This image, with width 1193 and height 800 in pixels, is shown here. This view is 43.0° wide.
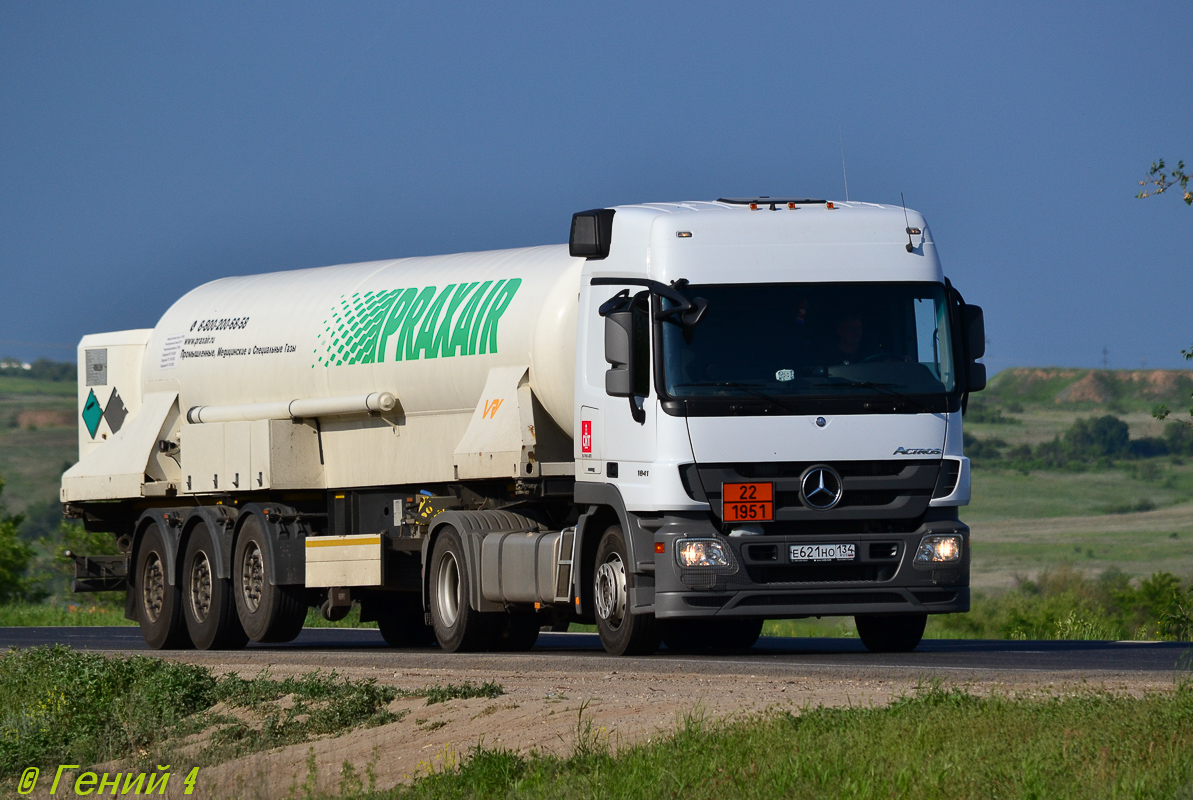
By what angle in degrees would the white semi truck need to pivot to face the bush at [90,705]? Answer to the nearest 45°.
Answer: approximately 90° to its right

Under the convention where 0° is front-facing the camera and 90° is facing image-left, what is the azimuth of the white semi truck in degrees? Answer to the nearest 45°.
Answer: approximately 315°
